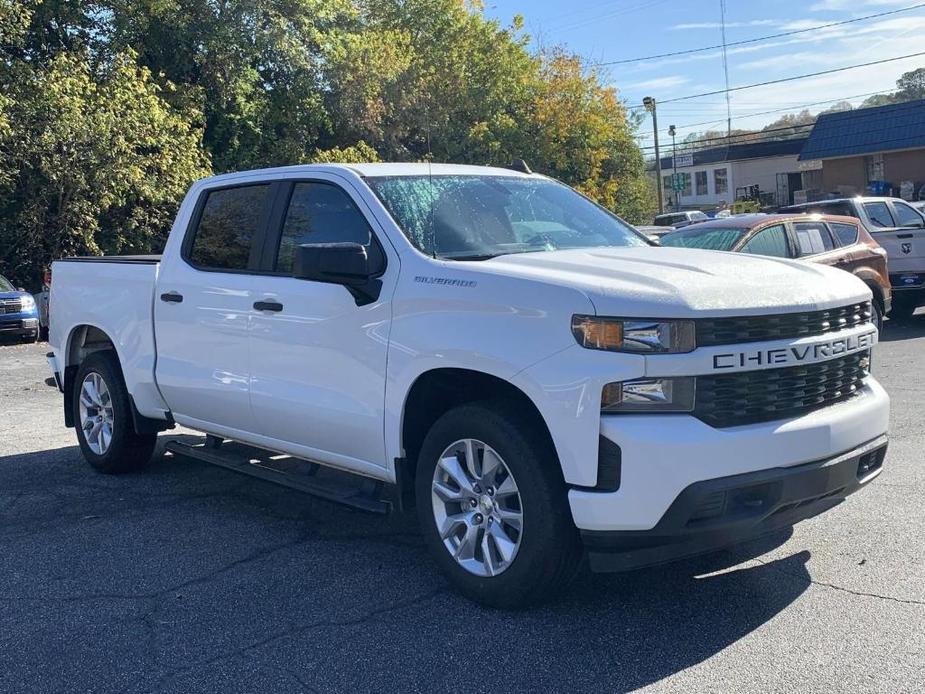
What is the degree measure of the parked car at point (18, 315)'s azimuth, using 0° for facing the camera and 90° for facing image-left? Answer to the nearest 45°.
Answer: approximately 315°

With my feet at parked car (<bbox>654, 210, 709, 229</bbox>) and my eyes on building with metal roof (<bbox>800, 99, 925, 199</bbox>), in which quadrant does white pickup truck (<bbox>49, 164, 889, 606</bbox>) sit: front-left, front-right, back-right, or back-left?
back-right

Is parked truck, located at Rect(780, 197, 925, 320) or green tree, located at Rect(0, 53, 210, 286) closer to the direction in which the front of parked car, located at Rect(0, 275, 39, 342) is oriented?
the parked truck

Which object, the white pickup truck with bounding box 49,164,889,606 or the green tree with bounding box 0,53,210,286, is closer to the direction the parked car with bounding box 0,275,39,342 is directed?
the white pickup truck

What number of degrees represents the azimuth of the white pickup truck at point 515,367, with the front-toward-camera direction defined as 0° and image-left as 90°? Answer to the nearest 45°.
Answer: approximately 315°

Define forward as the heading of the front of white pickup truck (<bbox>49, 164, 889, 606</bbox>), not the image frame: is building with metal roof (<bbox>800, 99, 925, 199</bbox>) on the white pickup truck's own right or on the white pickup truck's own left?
on the white pickup truck's own left

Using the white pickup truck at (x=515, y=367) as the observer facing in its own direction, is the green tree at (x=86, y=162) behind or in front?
behind
